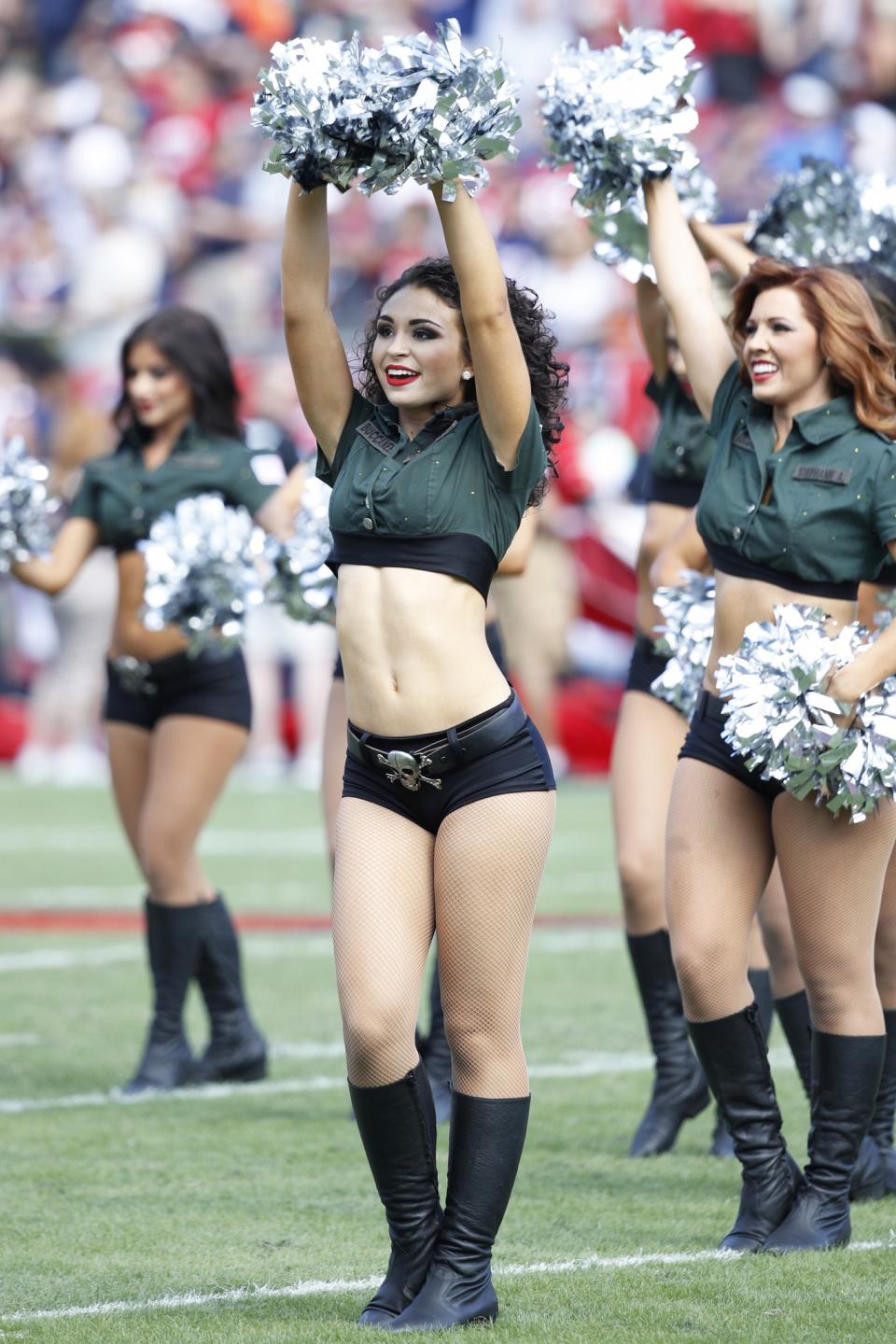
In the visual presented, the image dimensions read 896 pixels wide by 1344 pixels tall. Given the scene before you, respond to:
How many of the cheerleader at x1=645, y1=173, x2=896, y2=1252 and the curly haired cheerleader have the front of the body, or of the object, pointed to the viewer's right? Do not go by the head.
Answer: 0

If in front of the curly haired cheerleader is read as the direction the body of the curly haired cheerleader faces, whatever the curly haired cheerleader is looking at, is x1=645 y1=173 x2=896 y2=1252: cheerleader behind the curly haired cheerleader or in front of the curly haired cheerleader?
behind

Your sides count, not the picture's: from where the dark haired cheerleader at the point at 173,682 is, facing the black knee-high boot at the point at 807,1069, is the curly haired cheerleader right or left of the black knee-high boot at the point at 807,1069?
right

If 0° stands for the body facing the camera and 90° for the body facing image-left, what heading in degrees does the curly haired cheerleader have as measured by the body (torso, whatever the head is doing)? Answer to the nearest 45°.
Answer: approximately 45°

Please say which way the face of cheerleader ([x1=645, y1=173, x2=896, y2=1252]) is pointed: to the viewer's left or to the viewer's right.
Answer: to the viewer's left

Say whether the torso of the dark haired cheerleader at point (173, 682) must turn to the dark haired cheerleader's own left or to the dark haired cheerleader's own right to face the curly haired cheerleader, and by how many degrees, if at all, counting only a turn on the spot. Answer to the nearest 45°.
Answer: approximately 45° to the dark haired cheerleader's own left

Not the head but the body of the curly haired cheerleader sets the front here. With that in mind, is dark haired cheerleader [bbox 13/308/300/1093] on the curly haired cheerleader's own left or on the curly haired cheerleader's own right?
on the curly haired cheerleader's own right

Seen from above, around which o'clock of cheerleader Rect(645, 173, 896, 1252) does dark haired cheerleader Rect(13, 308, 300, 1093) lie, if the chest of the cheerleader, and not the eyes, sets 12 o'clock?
The dark haired cheerleader is roughly at 3 o'clock from the cheerleader.

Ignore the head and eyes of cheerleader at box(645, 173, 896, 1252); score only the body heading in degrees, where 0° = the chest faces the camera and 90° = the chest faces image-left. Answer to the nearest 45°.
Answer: approximately 45°
